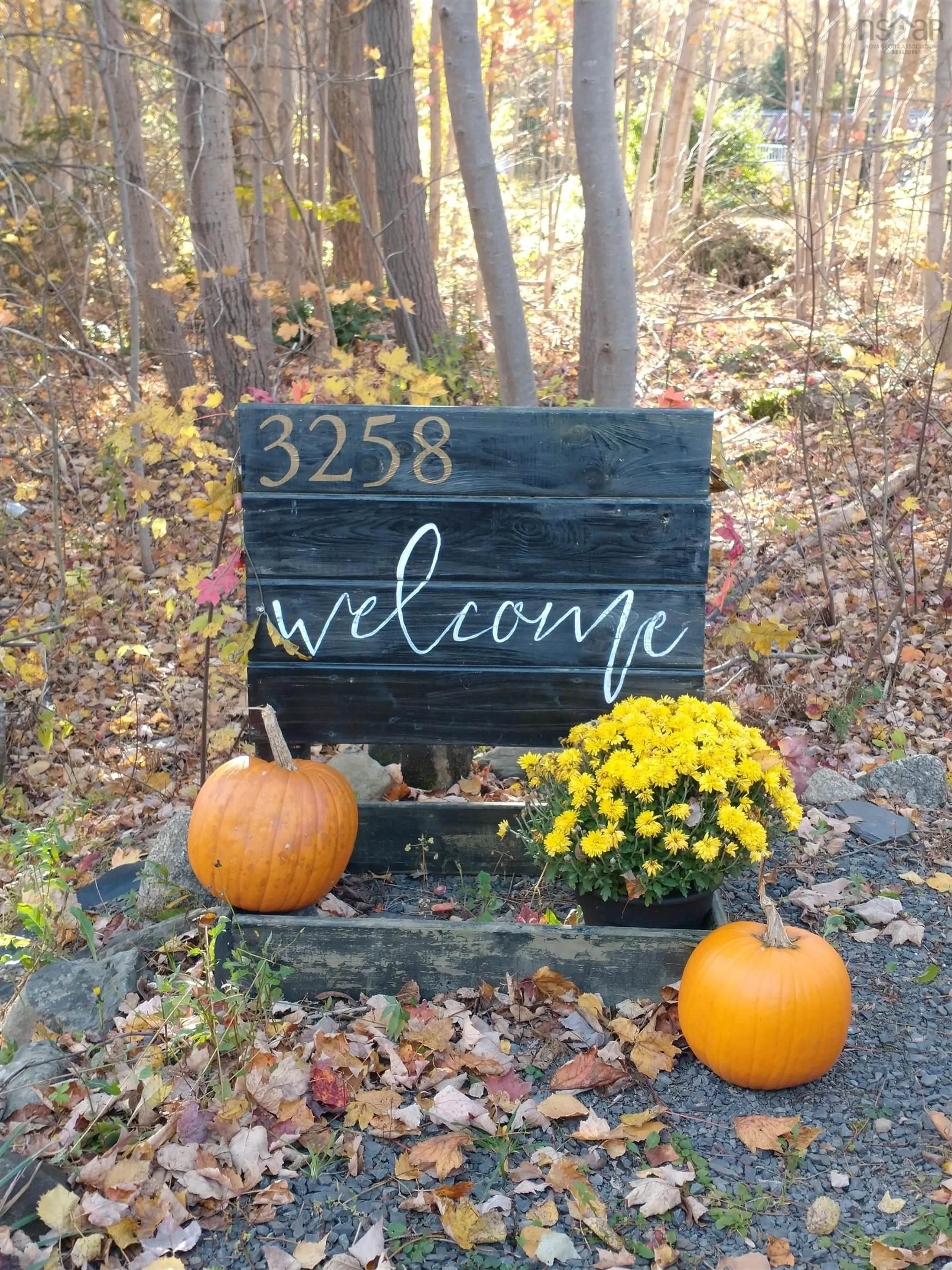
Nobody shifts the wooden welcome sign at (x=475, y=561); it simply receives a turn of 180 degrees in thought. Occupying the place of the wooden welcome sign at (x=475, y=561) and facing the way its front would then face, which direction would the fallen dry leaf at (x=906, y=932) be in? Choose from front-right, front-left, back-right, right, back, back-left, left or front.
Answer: right

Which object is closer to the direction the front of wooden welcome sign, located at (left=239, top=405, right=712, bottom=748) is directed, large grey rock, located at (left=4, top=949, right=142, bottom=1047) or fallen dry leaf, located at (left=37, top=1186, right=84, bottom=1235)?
the fallen dry leaf

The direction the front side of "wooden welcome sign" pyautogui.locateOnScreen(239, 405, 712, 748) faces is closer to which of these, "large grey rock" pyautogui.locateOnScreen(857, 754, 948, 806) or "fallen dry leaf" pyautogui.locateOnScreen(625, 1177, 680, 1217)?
the fallen dry leaf

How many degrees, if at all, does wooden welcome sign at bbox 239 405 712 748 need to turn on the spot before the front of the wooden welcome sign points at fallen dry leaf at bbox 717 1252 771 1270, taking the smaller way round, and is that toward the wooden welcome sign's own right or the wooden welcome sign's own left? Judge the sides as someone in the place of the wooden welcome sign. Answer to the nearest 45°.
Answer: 0° — it already faces it

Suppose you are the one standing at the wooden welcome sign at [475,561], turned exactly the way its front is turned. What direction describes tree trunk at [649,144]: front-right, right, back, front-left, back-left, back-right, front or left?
back

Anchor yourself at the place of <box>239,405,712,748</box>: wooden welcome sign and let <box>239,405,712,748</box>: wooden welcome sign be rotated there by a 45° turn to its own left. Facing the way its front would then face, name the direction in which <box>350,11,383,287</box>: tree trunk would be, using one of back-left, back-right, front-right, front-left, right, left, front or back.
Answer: back-left

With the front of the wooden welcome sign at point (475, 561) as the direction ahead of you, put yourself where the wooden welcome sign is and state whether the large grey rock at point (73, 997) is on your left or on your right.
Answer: on your right

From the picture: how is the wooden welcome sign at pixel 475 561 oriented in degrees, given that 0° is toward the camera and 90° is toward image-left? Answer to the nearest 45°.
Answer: approximately 0°

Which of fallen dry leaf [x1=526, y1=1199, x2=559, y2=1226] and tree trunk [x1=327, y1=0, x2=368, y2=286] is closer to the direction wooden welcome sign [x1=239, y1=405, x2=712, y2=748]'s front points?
the fallen dry leaf

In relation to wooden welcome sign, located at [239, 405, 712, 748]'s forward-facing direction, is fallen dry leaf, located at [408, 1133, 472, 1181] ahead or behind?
ahead

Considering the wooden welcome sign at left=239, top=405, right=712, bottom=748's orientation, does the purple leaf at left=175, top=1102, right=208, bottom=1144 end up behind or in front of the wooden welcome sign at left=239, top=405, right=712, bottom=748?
in front

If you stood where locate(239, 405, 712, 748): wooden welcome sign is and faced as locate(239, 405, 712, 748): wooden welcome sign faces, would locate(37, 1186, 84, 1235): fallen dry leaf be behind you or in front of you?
in front

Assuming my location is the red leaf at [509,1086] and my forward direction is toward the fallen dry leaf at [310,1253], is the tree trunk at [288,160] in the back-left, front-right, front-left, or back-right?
back-right

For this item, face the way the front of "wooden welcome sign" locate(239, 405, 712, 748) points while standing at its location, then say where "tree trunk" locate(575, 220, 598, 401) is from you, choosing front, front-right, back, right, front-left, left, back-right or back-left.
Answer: back

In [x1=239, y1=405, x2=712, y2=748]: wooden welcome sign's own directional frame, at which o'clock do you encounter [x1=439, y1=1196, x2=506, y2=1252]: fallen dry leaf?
The fallen dry leaf is roughly at 12 o'clock from the wooden welcome sign.

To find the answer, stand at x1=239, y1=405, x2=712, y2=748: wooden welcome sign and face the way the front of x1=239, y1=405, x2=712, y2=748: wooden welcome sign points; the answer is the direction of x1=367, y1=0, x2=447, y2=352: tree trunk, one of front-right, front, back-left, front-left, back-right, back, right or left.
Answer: back

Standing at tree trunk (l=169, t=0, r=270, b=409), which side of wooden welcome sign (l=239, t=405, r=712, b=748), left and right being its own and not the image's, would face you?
back
